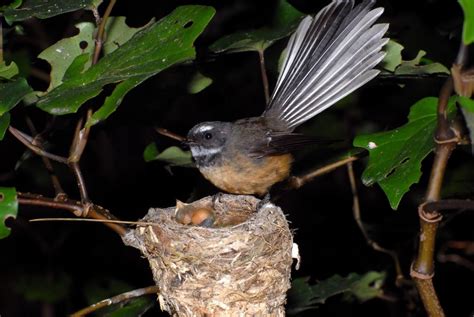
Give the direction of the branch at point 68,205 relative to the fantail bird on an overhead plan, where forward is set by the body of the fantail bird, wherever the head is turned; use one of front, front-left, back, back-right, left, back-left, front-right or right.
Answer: front-left

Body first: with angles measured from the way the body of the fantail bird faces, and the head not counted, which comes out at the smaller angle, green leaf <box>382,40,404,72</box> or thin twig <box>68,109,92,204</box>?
the thin twig

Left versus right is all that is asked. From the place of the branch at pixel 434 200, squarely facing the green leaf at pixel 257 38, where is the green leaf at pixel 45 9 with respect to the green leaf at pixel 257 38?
left

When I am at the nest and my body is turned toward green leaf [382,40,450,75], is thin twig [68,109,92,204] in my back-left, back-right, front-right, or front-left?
back-left

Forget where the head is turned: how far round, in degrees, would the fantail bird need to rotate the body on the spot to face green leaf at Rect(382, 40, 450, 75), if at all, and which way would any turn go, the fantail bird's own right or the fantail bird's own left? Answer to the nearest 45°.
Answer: approximately 135° to the fantail bird's own left

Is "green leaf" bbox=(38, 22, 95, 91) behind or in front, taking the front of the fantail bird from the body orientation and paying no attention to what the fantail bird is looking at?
in front

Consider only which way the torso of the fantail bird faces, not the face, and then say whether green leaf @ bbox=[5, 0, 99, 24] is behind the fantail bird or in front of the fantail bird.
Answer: in front

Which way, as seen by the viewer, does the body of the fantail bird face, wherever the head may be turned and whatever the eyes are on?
to the viewer's left

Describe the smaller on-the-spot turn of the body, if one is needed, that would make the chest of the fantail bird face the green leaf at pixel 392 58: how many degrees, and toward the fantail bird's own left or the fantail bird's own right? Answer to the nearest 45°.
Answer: approximately 135° to the fantail bird's own left
